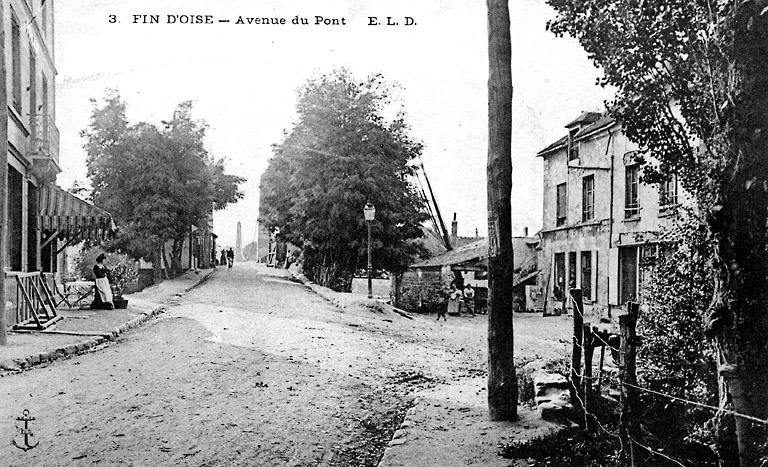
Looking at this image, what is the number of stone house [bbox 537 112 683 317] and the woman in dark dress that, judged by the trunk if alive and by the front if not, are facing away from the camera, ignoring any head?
0

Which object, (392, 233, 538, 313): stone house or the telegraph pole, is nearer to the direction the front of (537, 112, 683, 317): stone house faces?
the telegraph pole

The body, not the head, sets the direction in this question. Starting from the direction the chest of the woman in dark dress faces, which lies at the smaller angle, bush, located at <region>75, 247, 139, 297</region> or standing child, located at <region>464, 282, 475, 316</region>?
the standing child

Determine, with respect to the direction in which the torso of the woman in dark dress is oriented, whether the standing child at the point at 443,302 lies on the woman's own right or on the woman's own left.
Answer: on the woman's own left

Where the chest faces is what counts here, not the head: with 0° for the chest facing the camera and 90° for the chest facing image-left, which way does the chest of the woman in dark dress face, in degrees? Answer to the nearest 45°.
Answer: approximately 315°
